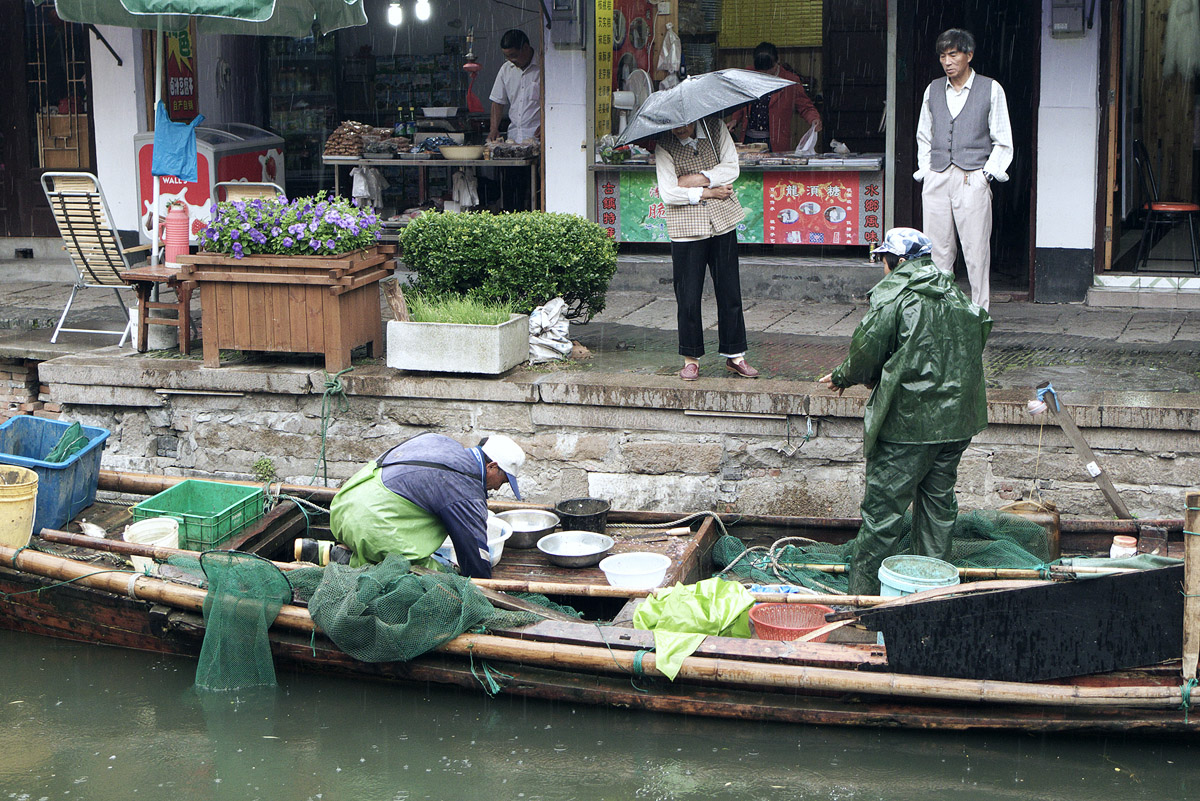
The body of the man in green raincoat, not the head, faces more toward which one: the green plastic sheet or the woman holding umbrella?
the woman holding umbrella

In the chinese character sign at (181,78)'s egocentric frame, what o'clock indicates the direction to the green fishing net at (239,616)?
The green fishing net is roughly at 12 o'clock from the chinese character sign.

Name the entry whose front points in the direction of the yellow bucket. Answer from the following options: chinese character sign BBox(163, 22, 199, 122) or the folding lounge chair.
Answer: the chinese character sign

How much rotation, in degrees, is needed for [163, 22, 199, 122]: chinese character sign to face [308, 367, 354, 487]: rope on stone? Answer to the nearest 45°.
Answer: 0° — it already faces it

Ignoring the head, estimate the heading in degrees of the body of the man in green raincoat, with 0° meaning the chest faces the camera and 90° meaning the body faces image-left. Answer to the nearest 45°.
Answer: approximately 135°

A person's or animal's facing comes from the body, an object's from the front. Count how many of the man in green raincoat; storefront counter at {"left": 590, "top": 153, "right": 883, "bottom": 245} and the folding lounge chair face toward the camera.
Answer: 1

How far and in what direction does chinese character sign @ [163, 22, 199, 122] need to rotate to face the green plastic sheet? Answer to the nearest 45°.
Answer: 0° — it already faces it

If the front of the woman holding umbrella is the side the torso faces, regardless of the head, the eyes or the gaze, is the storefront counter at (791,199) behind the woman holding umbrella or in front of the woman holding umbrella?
behind

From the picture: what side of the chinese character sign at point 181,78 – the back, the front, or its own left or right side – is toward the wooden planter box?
front

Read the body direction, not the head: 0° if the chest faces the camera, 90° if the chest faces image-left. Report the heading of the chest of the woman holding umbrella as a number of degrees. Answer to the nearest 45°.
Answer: approximately 0°
